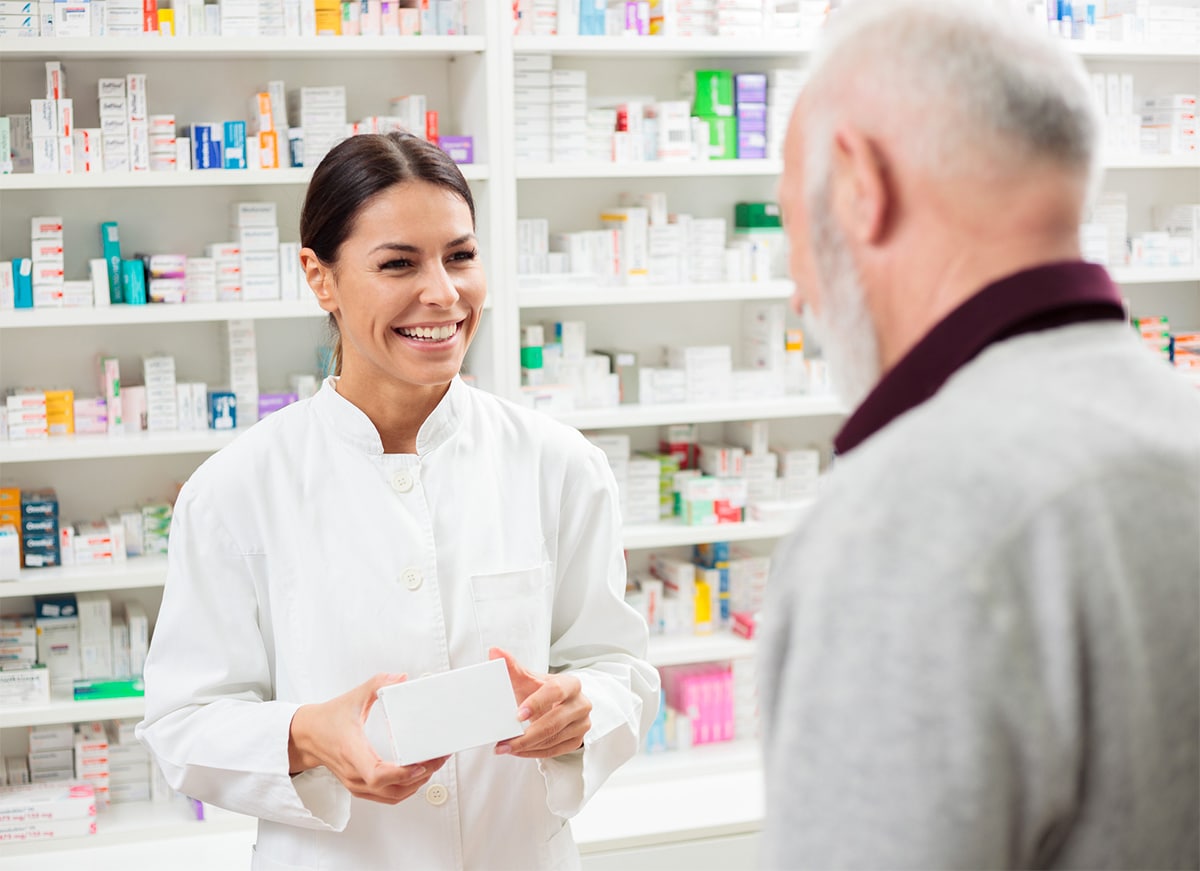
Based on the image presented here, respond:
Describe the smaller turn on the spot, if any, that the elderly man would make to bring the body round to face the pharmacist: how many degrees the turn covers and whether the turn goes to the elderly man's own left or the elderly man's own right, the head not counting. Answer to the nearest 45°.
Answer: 0° — they already face them

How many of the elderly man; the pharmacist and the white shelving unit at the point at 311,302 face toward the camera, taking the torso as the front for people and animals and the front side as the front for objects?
2

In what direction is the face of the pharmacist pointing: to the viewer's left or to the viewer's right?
to the viewer's right

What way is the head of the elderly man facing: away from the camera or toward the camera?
away from the camera

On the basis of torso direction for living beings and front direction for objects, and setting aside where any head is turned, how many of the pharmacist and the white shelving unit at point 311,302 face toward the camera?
2

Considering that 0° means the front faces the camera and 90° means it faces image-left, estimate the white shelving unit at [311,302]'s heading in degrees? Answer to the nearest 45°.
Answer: approximately 0°

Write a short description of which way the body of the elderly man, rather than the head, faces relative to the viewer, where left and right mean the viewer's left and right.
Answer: facing away from the viewer and to the left of the viewer

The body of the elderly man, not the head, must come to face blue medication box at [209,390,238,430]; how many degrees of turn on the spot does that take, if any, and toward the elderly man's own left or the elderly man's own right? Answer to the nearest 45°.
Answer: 0° — they already face it

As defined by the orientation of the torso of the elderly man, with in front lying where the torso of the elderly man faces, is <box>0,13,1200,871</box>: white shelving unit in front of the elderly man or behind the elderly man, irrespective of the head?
in front

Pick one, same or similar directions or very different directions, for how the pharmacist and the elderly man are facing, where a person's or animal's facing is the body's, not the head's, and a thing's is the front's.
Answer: very different directions

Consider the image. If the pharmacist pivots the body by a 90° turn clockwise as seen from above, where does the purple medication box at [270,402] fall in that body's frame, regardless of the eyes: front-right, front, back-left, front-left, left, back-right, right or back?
right

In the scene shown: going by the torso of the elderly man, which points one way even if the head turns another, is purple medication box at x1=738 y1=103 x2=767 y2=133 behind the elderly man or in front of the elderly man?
in front
